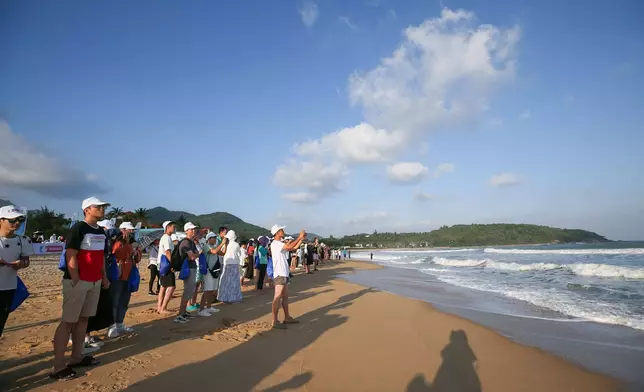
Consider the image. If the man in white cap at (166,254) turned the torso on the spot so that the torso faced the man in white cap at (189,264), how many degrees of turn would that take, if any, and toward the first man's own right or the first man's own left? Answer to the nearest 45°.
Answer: approximately 45° to the first man's own right

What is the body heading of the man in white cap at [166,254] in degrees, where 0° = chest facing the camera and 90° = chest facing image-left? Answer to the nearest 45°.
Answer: approximately 270°

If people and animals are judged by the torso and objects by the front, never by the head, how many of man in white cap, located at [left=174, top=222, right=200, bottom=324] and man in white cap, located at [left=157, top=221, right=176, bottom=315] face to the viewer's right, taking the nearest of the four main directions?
2

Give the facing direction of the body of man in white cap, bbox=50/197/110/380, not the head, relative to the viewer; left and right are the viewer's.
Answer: facing the viewer and to the right of the viewer

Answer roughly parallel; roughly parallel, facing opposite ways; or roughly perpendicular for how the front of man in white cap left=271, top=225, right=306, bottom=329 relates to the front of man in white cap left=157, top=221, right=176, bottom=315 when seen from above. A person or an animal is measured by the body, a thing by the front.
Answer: roughly parallel

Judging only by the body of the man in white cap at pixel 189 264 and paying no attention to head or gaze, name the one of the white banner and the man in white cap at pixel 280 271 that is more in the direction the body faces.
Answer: the man in white cap

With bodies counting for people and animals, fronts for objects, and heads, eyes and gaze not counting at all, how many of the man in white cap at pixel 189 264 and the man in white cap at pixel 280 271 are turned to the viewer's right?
2

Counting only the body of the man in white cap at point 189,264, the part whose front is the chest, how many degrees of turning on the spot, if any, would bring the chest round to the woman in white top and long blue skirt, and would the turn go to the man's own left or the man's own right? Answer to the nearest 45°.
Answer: approximately 45° to the man's own left

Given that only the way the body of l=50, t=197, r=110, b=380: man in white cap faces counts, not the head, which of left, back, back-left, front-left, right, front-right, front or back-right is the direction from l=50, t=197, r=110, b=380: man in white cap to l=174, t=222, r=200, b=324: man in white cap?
left

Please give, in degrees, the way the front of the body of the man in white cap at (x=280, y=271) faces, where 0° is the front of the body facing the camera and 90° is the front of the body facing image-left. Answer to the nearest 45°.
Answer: approximately 270°

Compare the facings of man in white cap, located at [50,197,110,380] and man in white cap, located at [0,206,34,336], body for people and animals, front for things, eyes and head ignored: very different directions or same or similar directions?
same or similar directions

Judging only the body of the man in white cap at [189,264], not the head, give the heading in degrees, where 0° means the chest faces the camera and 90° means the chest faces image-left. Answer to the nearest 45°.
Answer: approximately 270°

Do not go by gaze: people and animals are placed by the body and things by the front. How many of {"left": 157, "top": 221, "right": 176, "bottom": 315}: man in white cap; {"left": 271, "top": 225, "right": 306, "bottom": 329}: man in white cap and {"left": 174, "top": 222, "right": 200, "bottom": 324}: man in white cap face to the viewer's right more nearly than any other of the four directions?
3

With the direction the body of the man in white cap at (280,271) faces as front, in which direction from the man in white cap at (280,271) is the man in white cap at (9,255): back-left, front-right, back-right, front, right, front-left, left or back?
back-right

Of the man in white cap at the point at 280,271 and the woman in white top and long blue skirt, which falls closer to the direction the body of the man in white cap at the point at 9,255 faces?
the man in white cap
